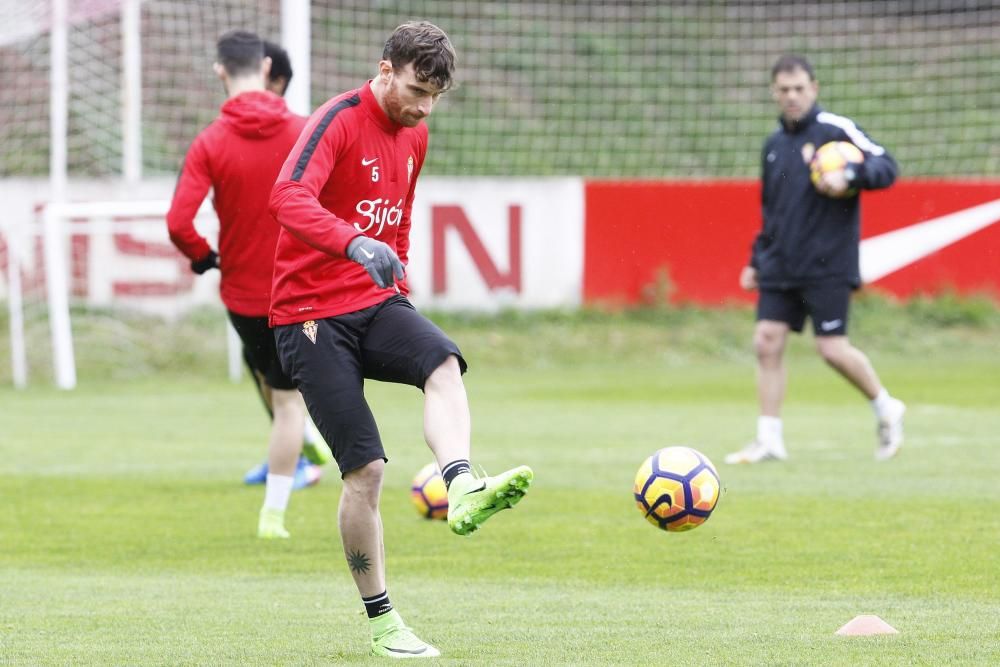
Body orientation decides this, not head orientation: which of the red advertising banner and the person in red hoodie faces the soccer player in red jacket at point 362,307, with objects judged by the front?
the red advertising banner

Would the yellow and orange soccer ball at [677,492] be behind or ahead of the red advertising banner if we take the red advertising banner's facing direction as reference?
ahead

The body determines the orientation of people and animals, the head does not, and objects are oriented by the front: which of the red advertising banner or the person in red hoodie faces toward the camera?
the red advertising banner

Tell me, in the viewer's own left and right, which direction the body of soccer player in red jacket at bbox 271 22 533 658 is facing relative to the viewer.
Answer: facing the viewer and to the right of the viewer

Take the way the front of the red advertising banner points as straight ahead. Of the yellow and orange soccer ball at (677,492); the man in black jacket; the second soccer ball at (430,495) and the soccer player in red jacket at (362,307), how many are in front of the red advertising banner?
4

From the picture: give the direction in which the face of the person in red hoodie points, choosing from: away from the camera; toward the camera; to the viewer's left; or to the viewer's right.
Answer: away from the camera

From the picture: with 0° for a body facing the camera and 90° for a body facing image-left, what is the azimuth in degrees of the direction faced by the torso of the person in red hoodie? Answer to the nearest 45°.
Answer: approximately 180°

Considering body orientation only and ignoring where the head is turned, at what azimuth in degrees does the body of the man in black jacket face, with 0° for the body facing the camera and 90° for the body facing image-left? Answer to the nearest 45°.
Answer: approximately 45°

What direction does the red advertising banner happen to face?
toward the camera

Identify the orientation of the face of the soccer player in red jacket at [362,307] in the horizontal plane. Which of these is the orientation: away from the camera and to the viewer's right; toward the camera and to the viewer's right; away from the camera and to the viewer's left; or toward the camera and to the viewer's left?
toward the camera and to the viewer's right

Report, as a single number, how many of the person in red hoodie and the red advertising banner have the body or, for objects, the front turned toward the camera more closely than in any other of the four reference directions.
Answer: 1

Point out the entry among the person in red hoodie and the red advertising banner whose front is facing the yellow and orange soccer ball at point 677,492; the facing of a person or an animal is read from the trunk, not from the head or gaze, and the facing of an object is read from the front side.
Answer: the red advertising banner

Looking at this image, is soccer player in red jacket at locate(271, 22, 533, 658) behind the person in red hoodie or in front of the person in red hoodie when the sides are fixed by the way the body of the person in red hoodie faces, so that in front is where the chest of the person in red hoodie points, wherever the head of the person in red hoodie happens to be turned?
behind

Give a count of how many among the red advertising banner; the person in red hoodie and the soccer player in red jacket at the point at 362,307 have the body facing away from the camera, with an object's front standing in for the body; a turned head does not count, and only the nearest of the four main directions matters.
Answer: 1
